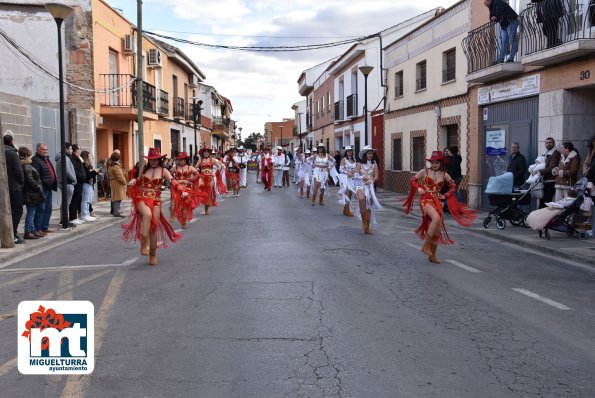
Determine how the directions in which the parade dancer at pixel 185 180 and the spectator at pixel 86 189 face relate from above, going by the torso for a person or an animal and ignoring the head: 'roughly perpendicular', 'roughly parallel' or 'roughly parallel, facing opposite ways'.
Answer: roughly perpendicular

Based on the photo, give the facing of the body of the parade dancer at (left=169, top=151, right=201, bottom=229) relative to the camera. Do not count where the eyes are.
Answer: toward the camera

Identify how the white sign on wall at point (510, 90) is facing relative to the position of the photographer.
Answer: facing the viewer and to the left of the viewer

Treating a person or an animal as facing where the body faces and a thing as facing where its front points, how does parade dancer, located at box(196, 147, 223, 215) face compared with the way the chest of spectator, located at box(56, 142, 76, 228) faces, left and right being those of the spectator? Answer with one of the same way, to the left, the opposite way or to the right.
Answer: to the right

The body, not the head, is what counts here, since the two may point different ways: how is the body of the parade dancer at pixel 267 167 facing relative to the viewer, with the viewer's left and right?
facing the viewer

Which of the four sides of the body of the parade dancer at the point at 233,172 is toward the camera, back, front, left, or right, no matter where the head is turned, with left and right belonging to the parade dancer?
front

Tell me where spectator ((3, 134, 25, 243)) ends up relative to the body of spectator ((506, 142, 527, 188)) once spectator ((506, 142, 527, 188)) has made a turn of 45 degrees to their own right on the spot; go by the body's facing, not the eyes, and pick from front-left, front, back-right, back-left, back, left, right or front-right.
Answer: front-left

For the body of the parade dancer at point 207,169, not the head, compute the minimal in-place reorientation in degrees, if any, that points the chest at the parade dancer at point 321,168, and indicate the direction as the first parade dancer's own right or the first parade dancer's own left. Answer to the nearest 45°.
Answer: approximately 135° to the first parade dancer's own left

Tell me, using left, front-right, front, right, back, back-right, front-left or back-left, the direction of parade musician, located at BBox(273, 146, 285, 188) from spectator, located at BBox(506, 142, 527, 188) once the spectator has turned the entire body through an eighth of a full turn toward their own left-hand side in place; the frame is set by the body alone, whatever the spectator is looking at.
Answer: back-right

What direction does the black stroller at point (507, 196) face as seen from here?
to the viewer's left

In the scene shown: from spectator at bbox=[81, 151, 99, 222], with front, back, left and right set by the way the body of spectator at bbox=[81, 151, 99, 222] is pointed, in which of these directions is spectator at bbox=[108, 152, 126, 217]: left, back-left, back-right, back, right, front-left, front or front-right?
front-left

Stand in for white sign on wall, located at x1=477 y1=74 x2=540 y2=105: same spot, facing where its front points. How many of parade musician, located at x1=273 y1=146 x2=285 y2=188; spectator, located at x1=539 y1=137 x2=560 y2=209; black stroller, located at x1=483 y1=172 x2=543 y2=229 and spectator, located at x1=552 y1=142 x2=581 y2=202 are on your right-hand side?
1

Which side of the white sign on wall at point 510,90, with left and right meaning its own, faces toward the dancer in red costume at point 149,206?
front

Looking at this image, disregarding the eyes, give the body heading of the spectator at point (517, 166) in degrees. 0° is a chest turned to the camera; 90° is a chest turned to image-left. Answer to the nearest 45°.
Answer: approximately 45°

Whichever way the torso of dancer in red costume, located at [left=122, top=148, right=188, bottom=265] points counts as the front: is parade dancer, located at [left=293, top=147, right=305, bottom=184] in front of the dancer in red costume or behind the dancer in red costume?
behind
